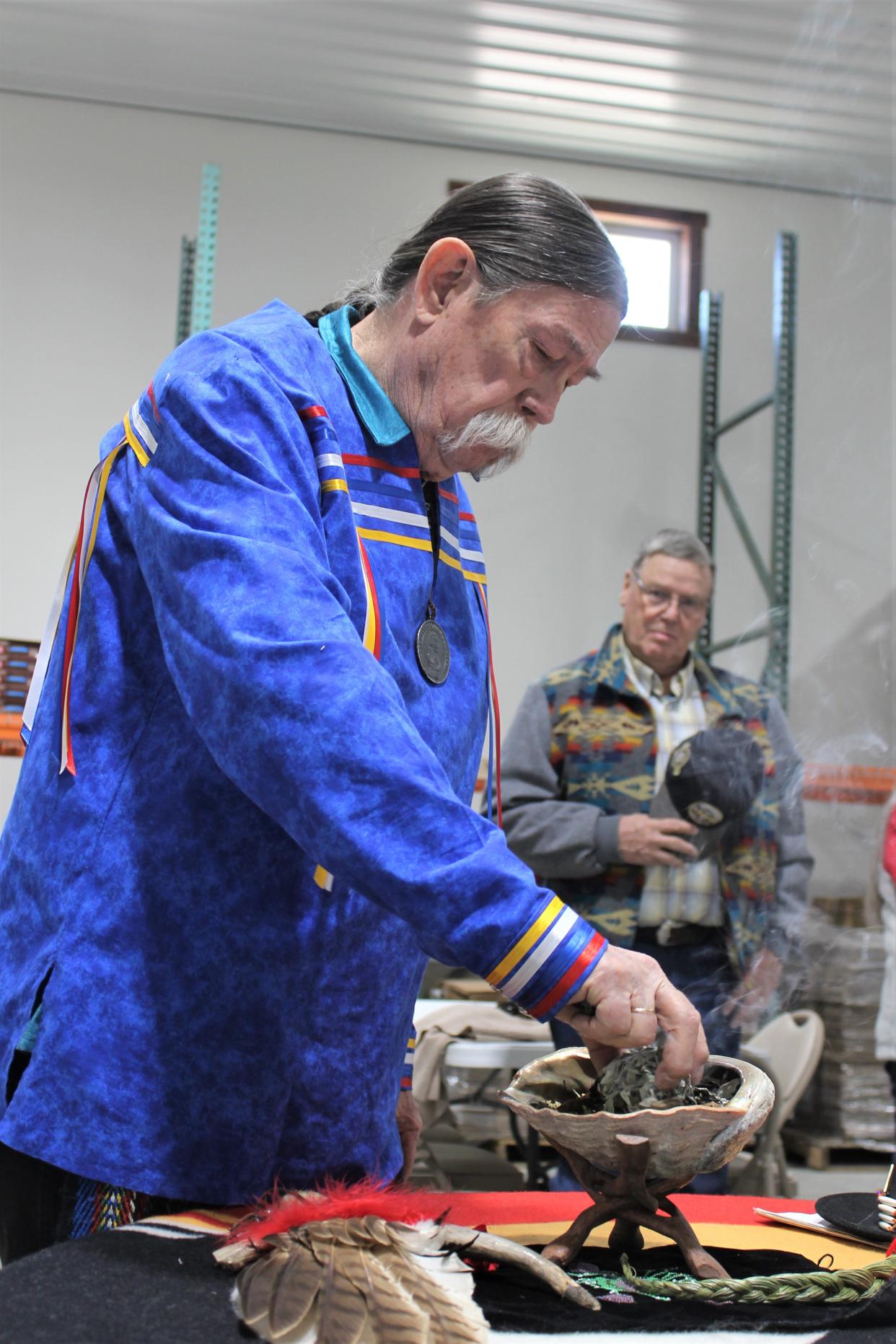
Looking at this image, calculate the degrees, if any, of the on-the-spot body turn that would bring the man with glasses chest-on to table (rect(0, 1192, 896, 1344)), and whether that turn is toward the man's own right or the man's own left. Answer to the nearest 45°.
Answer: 0° — they already face it

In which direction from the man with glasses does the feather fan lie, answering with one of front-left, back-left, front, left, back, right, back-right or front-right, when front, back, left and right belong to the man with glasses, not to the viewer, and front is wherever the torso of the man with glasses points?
front

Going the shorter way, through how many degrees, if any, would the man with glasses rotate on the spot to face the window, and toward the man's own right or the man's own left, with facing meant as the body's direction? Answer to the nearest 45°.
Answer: approximately 180°

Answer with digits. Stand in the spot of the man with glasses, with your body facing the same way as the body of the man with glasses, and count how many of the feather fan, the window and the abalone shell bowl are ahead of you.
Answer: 2

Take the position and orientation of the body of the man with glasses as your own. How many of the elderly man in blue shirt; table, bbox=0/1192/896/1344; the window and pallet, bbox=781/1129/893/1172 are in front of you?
2

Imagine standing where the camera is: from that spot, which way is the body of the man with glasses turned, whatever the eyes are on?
toward the camera

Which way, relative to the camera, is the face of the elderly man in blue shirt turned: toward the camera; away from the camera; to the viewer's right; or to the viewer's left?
to the viewer's right

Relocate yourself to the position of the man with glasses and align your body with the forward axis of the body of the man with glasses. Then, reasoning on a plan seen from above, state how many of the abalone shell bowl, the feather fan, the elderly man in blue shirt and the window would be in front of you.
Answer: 3

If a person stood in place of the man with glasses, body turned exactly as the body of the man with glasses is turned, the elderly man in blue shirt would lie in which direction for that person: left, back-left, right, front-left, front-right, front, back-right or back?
front

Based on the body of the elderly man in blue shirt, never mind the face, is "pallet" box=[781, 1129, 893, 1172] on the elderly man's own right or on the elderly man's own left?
on the elderly man's own left

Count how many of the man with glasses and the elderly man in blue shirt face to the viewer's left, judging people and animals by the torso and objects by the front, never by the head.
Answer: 0

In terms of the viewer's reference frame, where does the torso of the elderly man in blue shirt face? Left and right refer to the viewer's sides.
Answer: facing the viewer and to the right of the viewer

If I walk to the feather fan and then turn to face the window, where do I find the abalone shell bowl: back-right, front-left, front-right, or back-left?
front-right
